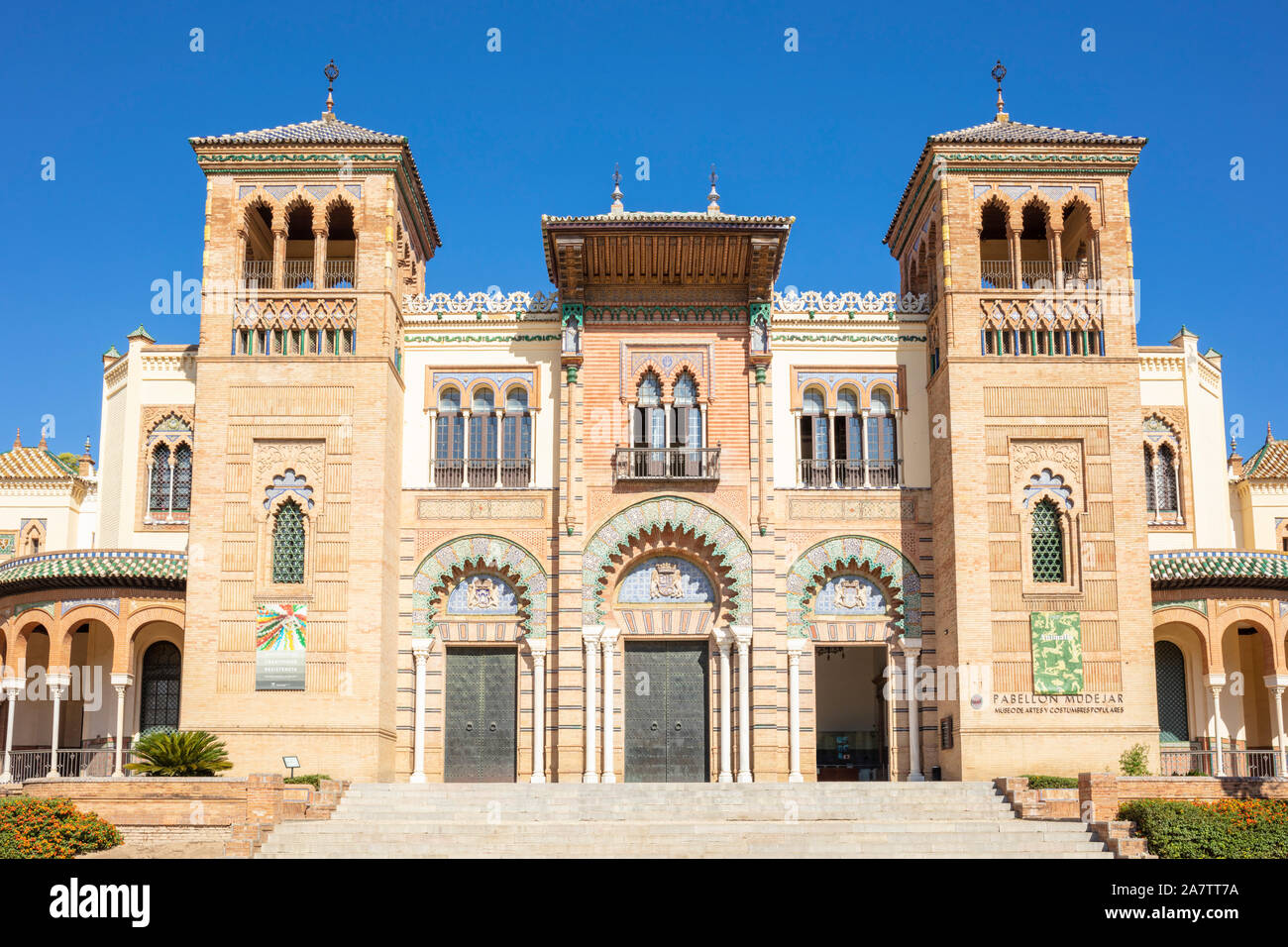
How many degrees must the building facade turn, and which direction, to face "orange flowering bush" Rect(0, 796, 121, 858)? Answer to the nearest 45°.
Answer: approximately 45° to its right

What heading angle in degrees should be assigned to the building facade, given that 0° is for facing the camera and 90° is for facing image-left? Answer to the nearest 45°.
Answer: approximately 0°

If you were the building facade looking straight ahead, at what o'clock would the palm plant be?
The palm plant is roughly at 2 o'clock from the building facade.

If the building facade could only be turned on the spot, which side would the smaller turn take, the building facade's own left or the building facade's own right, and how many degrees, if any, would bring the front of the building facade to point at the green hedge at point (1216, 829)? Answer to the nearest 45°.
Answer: approximately 45° to the building facade's own left

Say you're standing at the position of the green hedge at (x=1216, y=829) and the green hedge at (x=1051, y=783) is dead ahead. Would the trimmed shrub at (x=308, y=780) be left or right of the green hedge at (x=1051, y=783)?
left

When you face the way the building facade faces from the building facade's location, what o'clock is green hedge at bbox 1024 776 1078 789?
The green hedge is roughly at 10 o'clock from the building facade.
